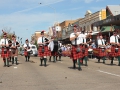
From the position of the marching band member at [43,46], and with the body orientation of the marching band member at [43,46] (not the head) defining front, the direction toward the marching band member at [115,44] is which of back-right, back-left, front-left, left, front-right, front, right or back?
left

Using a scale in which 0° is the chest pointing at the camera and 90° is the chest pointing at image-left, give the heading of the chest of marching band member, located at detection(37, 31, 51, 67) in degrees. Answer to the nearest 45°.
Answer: approximately 0°
